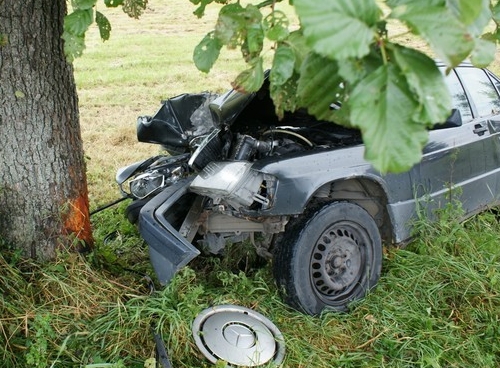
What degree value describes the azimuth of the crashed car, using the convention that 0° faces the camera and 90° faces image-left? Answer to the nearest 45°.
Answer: approximately 45°
